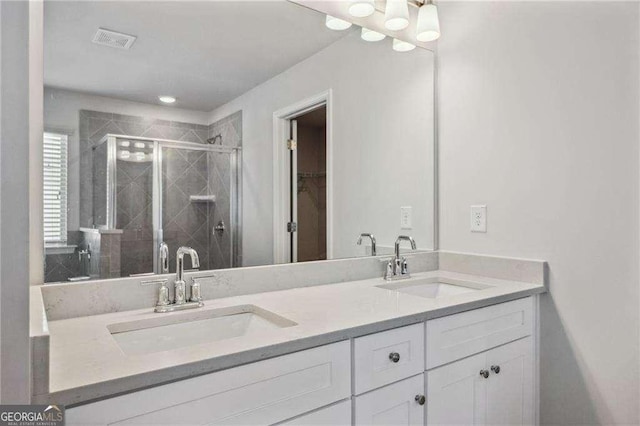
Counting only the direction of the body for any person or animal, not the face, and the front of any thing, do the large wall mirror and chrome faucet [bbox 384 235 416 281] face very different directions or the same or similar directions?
same or similar directions

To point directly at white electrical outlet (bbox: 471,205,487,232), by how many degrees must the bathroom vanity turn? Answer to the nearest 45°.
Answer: approximately 90° to its left

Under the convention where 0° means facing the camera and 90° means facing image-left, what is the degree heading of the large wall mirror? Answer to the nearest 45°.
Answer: approximately 315°

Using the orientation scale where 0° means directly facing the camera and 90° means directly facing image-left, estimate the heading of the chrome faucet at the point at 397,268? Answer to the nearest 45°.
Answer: approximately 315°

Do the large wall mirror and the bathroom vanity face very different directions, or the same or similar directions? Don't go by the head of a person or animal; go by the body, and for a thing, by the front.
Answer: same or similar directions

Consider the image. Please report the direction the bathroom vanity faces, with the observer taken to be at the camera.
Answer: facing the viewer and to the right of the viewer
